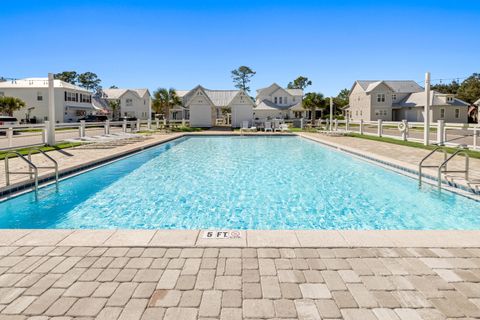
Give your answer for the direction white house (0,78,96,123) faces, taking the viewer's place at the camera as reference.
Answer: facing the viewer and to the right of the viewer

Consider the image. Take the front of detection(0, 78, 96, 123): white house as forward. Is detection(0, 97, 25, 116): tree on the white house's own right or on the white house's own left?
on the white house's own right

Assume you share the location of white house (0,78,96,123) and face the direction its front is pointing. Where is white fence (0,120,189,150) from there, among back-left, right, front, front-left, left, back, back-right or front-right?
front-right

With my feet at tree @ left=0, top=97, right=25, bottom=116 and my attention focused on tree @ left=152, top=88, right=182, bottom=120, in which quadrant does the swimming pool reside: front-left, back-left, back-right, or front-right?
front-right
